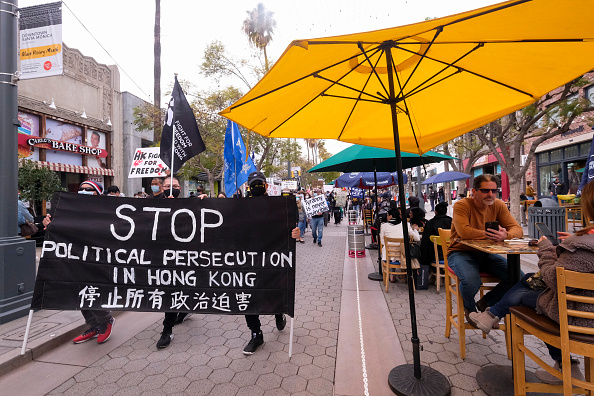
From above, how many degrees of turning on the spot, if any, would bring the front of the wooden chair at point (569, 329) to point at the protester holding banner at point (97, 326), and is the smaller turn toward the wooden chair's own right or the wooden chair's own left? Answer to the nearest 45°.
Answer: approximately 45° to the wooden chair's own left

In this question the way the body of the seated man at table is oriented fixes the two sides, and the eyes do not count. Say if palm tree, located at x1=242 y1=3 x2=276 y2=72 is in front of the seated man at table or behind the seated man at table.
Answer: behind

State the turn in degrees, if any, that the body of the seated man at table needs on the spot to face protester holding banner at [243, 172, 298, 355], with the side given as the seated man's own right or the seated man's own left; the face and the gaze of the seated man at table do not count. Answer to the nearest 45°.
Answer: approximately 90° to the seated man's own right

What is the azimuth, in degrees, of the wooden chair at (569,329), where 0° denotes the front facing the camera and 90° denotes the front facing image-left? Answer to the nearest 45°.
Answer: approximately 135°

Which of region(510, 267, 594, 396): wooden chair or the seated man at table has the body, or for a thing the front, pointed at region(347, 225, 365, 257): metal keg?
the wooden chair
